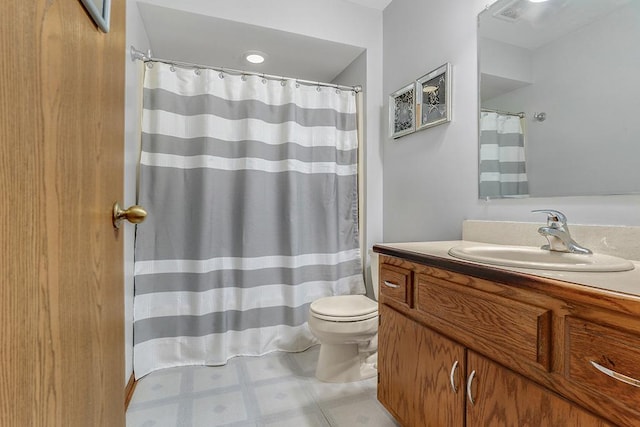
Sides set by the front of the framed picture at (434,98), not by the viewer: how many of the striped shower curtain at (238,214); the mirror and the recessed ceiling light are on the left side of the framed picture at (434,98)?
1

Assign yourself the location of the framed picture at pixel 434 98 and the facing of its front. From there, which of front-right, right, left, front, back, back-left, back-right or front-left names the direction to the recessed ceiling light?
front-right

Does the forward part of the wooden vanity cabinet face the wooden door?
yes

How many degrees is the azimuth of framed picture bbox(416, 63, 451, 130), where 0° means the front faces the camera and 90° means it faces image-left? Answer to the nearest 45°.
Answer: approximately 45°

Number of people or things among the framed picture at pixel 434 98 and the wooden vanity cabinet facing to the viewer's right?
0

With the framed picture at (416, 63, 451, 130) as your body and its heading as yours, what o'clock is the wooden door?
The wooden door is roughly at 11 o'clock from the framed picture.
